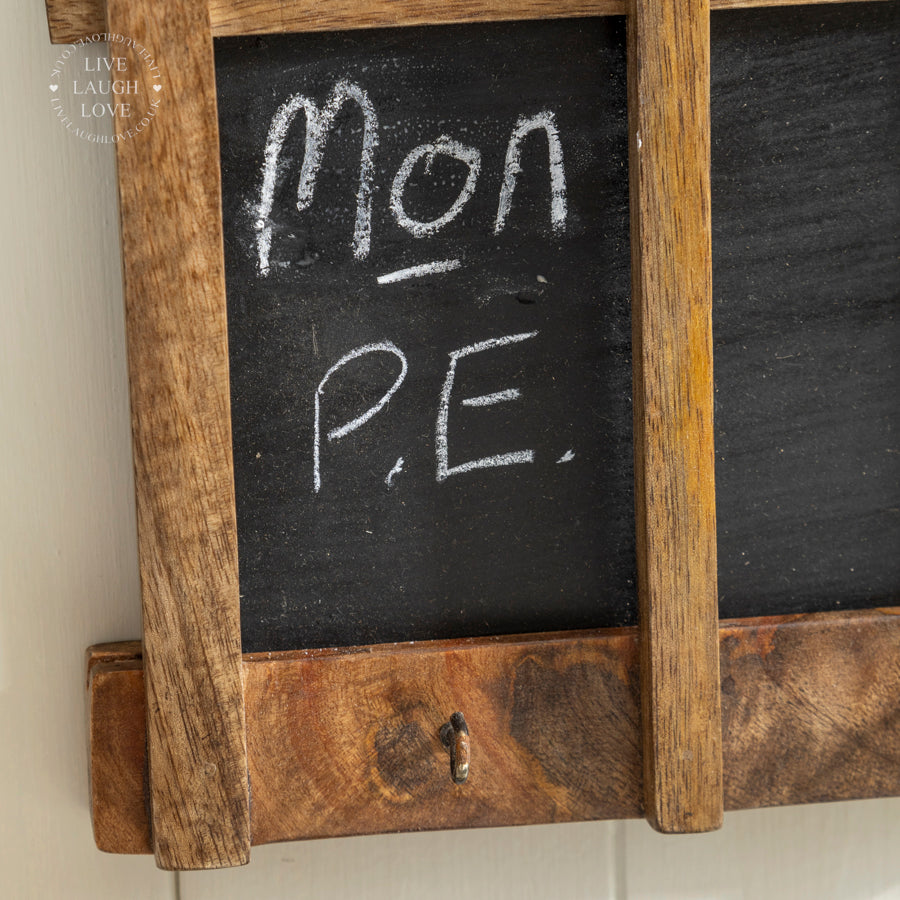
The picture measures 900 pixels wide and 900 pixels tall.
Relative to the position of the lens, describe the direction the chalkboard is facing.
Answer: facing the viewer
